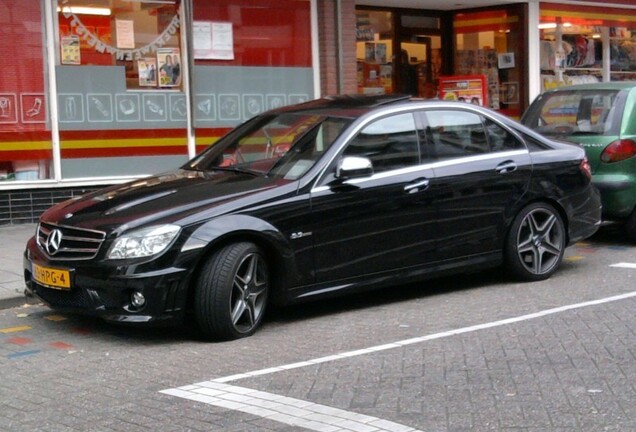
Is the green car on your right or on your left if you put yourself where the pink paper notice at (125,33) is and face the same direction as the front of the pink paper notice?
on your left

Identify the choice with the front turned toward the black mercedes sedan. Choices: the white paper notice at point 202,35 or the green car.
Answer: the white paper notice

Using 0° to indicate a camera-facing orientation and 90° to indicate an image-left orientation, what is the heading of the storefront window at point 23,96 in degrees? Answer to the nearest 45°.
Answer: approximately 0°

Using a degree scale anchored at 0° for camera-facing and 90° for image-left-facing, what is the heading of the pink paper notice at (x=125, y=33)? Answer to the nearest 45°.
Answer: approximately 0°

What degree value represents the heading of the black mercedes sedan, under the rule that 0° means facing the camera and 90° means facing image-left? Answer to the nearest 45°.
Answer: approximately 45°

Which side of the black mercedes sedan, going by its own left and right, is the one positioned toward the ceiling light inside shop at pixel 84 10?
right

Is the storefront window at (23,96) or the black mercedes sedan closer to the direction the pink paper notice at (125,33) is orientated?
the black mercedes sedan

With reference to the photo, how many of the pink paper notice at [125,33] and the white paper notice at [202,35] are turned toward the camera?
2

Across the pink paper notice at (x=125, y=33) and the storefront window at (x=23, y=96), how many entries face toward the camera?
2

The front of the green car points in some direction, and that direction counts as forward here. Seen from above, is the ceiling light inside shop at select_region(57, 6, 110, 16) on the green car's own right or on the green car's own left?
on the green car's own left

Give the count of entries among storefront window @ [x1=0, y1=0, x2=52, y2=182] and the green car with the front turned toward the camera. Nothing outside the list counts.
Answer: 1

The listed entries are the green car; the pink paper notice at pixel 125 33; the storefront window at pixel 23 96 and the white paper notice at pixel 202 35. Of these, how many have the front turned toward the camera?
3
